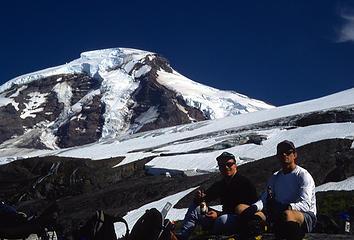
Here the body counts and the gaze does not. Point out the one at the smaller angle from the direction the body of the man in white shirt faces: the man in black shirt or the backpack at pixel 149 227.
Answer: the backpack

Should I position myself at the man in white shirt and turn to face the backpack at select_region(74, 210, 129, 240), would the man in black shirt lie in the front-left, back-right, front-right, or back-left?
front-right

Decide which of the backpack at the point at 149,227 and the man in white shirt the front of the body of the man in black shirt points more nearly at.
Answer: the backpack

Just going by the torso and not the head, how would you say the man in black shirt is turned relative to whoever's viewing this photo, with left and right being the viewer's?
facing the viewer and to the left of the viewer

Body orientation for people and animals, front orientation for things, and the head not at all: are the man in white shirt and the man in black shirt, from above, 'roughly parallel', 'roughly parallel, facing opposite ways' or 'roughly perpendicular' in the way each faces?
roughly parallel

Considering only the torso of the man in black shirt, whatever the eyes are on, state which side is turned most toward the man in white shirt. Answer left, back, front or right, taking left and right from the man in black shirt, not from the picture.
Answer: left

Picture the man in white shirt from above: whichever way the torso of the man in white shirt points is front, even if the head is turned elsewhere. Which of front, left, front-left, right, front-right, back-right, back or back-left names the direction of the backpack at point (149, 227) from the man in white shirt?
front-right

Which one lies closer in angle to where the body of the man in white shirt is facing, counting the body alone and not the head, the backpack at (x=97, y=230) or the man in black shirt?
the backpack

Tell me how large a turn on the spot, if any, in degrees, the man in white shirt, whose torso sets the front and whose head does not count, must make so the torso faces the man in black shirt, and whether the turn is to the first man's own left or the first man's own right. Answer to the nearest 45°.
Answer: approximately 90° to the first man's own right

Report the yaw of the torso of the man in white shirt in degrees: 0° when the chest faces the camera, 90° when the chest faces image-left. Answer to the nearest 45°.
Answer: approximately 45°

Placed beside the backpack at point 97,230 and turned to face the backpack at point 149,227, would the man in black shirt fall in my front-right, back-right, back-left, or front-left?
front-left

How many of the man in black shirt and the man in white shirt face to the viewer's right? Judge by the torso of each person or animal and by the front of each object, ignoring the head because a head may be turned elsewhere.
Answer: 0

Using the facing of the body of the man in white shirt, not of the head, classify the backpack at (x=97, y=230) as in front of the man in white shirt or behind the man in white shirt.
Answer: in front
